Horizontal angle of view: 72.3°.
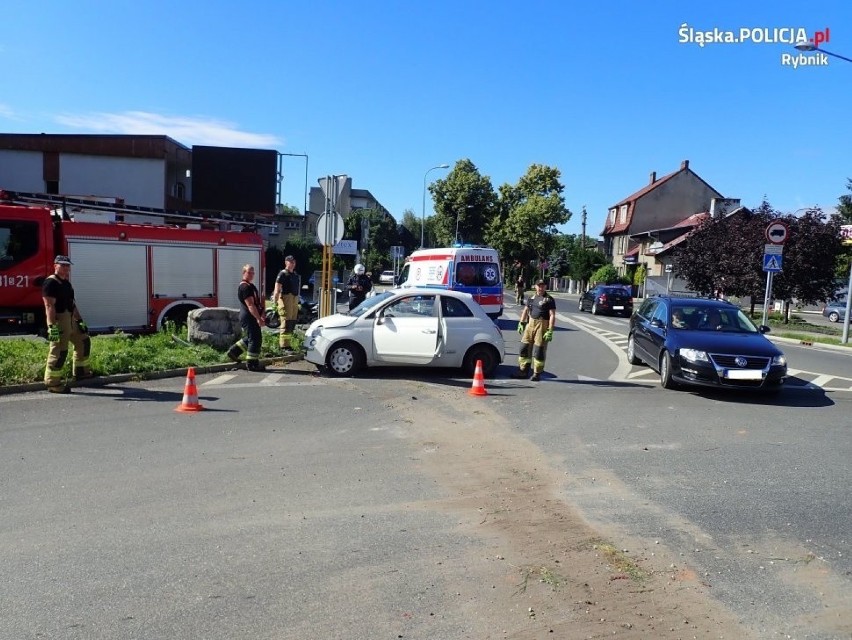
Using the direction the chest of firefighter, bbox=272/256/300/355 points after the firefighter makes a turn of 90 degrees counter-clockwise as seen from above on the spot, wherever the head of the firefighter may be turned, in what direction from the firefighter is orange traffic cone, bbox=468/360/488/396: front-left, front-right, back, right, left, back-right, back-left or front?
right

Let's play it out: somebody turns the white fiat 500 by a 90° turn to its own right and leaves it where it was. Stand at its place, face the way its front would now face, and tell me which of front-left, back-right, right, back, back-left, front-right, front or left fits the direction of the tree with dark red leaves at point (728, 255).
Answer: front-right

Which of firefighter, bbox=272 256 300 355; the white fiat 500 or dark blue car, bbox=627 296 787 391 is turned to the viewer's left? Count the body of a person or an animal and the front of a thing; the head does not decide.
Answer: the white fiat 500

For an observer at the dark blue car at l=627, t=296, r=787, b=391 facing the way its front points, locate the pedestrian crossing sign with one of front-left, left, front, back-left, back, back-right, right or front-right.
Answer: back-left

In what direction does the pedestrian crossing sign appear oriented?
toward the camera

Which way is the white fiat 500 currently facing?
to the viewer's left

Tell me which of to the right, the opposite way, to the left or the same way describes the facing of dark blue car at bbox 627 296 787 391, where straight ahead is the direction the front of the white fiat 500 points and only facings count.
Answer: to the left

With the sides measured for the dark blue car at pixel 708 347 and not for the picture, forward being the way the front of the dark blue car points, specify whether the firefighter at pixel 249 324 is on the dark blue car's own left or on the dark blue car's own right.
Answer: on the dark blue car's own right

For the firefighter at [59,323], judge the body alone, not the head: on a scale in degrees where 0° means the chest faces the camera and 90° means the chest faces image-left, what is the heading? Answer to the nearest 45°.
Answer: approximately 315°

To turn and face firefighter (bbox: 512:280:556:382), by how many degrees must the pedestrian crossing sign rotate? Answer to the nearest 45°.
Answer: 0° — it already faces them

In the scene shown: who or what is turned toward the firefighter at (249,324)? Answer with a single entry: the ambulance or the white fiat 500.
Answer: the white fiat 500

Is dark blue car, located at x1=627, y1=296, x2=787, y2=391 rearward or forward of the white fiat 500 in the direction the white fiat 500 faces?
rearward

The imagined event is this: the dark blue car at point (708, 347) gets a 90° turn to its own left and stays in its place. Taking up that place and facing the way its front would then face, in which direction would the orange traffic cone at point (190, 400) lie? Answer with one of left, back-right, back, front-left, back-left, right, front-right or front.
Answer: back

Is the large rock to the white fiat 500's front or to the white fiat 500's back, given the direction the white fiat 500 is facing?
to the front

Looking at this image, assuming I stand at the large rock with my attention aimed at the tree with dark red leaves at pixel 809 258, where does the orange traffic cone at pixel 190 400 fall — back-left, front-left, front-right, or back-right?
back-right
